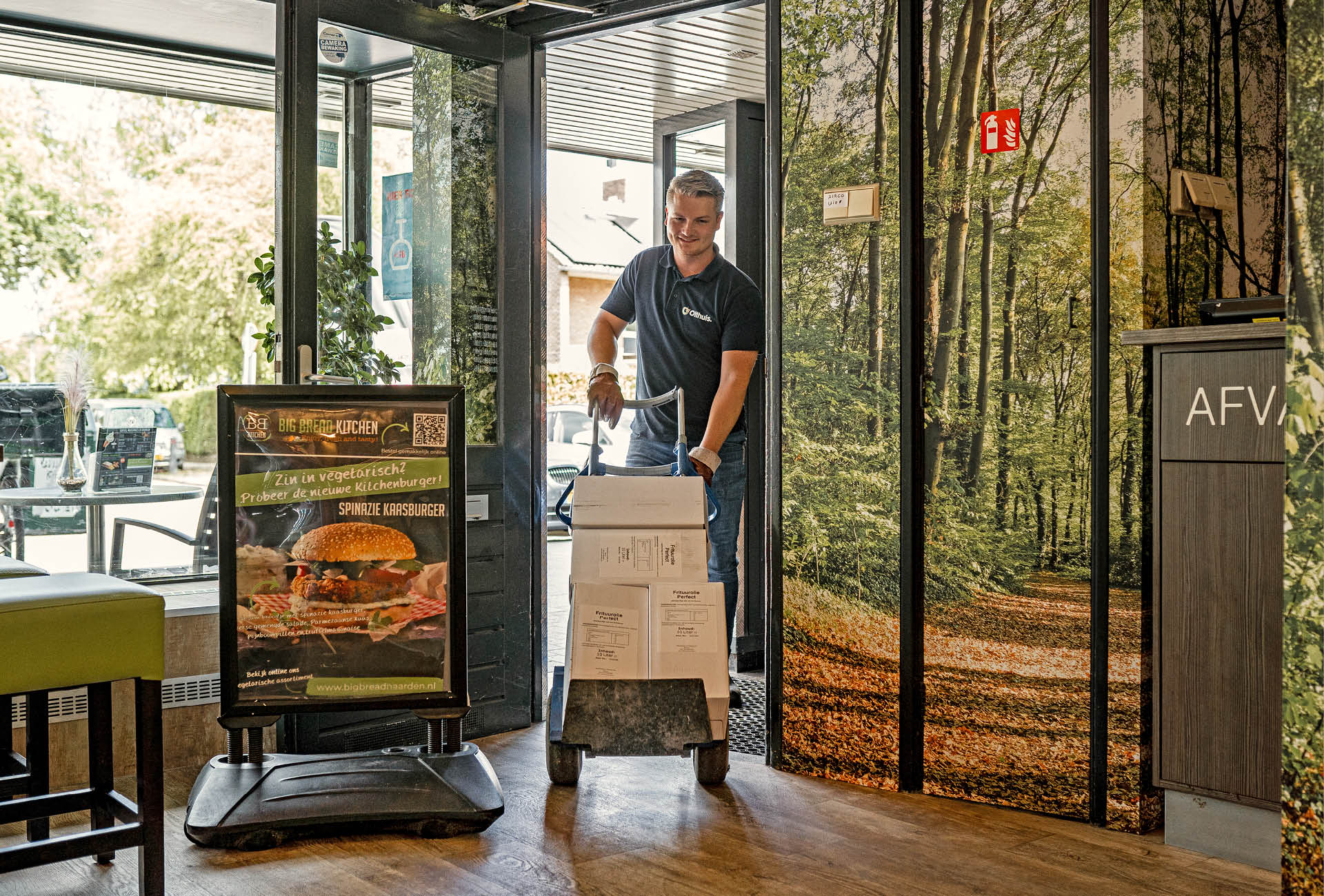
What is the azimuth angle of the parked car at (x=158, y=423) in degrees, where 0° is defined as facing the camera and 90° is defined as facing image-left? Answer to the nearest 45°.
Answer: approximately 315°

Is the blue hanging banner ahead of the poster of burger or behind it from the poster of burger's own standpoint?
behind

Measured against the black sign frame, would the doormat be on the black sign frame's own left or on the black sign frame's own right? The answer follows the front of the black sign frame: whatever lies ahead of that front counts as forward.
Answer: on the black sign frame's own left

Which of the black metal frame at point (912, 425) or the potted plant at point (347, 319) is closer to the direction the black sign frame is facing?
the black metal frame

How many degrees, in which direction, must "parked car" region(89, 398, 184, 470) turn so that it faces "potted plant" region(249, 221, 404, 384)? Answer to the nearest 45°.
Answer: approximately 45° to its right

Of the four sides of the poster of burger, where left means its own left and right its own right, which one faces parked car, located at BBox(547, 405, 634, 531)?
back

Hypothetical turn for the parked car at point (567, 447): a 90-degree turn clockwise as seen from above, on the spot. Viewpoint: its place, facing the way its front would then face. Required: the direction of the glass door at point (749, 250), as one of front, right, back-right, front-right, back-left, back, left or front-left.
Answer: back-left

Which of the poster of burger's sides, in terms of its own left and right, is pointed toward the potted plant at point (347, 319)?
back

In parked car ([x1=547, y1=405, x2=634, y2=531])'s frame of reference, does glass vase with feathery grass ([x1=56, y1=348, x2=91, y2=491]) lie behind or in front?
in front

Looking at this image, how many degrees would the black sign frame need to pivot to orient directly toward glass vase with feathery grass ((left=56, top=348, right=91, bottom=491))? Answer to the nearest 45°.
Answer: approximately 180°

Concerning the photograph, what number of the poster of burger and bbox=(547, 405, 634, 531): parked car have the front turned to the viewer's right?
0

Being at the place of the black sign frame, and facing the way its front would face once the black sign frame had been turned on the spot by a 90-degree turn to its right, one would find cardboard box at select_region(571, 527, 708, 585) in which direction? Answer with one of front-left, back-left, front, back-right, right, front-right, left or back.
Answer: back

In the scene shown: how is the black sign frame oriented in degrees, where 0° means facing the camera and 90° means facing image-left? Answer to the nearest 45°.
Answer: approximately 0°

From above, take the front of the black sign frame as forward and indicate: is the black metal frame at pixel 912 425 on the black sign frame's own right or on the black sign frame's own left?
on the black sign frame's own left

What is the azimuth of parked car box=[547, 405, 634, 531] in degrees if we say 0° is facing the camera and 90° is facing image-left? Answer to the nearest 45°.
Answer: approximately 45°

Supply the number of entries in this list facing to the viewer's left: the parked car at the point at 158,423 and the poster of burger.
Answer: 0
